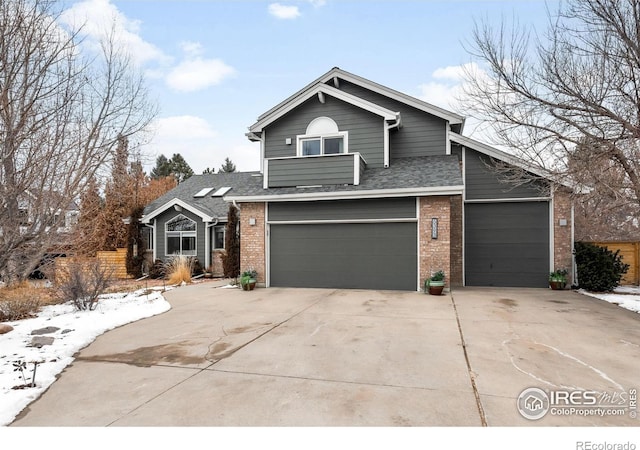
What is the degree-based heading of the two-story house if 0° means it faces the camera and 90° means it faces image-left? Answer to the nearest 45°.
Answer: approximately 0°

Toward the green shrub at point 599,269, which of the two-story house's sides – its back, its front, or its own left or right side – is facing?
left

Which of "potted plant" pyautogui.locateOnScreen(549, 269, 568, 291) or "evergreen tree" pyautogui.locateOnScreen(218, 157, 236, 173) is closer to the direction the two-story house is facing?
the potted plant

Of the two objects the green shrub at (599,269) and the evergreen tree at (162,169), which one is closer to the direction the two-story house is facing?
the green shrub

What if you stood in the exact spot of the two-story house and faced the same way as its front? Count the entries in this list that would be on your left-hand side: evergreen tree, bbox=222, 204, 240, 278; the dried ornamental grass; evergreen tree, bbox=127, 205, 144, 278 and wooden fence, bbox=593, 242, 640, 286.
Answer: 1

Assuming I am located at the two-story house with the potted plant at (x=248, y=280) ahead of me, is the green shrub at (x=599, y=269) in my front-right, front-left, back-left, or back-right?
back-left

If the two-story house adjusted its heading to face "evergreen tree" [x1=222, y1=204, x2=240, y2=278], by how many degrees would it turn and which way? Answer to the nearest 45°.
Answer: approximately 45° to its right

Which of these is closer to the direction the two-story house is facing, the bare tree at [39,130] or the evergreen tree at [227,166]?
the bare tree

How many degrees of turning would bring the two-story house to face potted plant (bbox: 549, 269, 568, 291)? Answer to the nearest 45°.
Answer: approximately 90° to its left

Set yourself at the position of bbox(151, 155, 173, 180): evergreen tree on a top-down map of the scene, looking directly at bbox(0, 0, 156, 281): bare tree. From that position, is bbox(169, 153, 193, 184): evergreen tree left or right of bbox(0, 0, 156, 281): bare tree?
left

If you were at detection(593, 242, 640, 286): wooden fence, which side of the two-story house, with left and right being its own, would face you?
left

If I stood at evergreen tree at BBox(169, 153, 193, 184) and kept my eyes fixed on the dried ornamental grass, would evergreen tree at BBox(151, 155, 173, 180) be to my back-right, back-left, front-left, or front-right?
back-right
